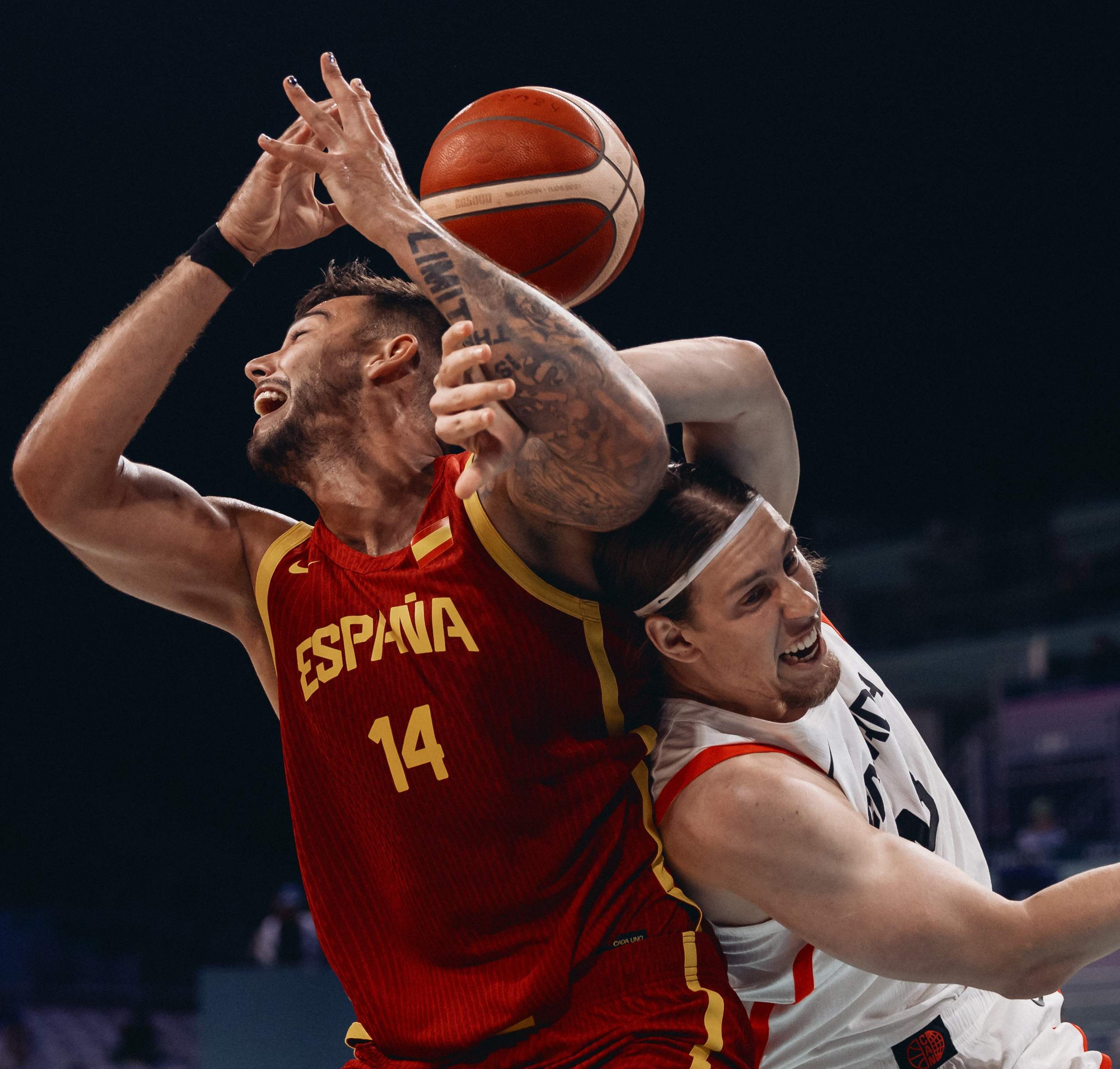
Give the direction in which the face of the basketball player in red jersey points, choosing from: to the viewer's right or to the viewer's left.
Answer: to the viewer's left

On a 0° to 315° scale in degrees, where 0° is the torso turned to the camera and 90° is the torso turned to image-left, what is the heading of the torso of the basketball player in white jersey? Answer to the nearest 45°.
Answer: approximately 315°

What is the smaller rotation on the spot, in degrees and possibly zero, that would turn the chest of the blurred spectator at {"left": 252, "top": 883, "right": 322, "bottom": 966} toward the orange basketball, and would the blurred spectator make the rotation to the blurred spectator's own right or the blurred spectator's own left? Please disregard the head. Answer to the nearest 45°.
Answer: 0° — they already face it

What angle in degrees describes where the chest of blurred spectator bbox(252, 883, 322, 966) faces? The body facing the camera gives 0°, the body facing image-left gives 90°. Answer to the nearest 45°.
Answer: approximately 0°

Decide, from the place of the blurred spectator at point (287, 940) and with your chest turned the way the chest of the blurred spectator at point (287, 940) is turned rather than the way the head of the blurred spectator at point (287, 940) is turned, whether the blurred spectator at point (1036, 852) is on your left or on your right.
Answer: on your left
